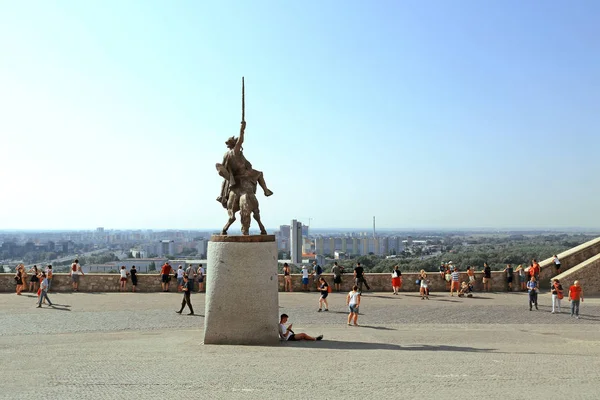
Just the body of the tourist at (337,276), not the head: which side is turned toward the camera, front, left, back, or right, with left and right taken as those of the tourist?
back

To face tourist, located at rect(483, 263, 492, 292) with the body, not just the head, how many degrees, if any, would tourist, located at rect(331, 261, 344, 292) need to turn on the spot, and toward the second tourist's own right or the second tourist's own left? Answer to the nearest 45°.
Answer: approximately 90° to the second tourist's own right

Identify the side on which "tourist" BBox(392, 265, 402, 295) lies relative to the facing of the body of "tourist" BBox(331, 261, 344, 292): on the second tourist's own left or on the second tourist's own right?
on the second tourist's own right

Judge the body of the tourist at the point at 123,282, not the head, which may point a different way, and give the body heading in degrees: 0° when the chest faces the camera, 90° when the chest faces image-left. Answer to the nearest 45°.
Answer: approximately 180°

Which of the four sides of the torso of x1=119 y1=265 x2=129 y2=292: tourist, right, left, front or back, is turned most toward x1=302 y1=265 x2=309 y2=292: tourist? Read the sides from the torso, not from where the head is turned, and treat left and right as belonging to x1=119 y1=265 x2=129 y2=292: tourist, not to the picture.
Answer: right

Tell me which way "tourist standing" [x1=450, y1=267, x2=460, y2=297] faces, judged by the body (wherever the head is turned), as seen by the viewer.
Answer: away from the camera

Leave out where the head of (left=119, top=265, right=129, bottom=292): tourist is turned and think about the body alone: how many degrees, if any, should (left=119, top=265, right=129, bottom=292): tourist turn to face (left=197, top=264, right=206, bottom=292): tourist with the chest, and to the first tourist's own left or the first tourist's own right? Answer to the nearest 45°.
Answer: approximately 90° to the first tourist's own right
